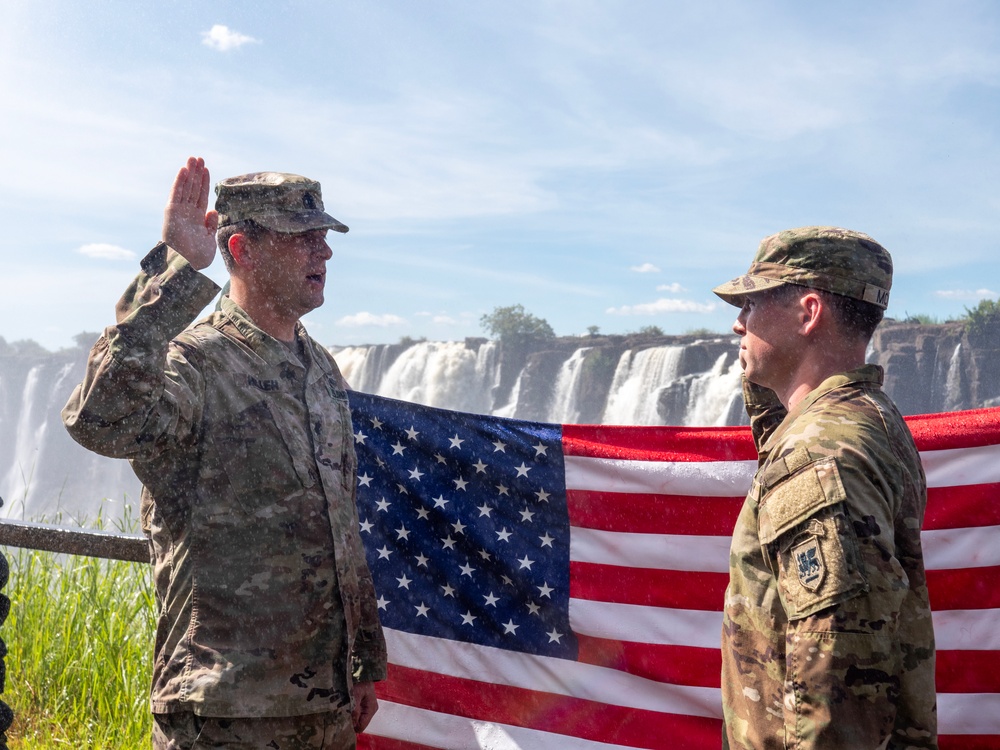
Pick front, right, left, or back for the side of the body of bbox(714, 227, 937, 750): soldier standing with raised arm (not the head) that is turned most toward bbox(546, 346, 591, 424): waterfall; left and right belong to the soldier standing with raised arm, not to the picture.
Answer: right

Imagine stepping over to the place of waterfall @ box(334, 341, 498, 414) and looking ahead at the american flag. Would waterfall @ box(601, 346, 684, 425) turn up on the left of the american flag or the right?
left

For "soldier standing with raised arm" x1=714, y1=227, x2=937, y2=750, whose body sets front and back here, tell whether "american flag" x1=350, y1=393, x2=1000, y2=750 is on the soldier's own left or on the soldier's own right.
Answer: on the soldier's own right

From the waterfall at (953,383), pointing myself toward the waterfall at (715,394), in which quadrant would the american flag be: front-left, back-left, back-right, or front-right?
front-left

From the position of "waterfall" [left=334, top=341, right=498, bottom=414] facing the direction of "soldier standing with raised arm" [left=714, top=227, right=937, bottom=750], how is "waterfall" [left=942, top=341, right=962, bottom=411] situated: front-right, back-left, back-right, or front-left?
front-left
